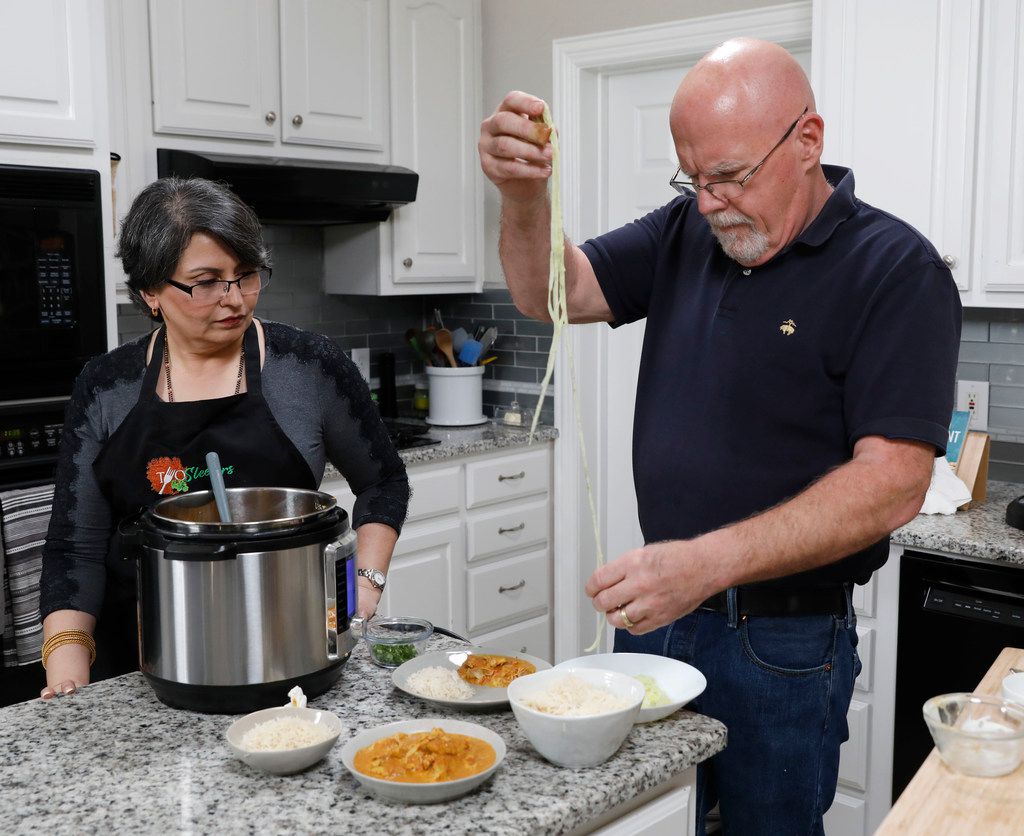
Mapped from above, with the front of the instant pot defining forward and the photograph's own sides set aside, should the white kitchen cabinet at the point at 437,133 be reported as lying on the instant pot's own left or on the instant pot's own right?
on the instant pot's own left

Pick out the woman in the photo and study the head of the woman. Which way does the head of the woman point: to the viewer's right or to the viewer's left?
to the viewer's right

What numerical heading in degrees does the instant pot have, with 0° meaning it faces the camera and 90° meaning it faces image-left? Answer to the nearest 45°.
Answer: approximately 270°

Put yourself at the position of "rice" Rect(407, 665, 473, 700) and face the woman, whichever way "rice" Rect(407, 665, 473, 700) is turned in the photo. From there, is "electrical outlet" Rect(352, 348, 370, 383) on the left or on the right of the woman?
right

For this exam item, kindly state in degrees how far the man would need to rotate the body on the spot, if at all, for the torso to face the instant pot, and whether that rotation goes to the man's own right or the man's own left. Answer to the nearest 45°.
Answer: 0° — they already face it

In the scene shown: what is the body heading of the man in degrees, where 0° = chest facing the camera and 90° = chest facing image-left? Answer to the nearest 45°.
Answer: approximately 45°

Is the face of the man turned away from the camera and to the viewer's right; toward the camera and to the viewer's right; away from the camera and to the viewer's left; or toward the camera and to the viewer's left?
toward the camera and to the viewer's left

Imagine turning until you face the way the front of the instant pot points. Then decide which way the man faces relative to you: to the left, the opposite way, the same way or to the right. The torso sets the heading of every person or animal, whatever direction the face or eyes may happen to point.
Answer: the opposite way

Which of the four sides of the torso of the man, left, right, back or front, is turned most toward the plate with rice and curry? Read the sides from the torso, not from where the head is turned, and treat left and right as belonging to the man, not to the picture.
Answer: front

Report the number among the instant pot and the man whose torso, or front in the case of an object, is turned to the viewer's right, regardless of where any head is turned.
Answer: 1

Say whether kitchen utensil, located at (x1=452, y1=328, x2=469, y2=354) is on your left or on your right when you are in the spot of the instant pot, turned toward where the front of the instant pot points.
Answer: on your left

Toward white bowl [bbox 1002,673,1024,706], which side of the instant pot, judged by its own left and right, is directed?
front

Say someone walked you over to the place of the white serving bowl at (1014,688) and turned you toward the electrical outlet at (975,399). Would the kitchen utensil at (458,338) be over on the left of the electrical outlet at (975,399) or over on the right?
left
